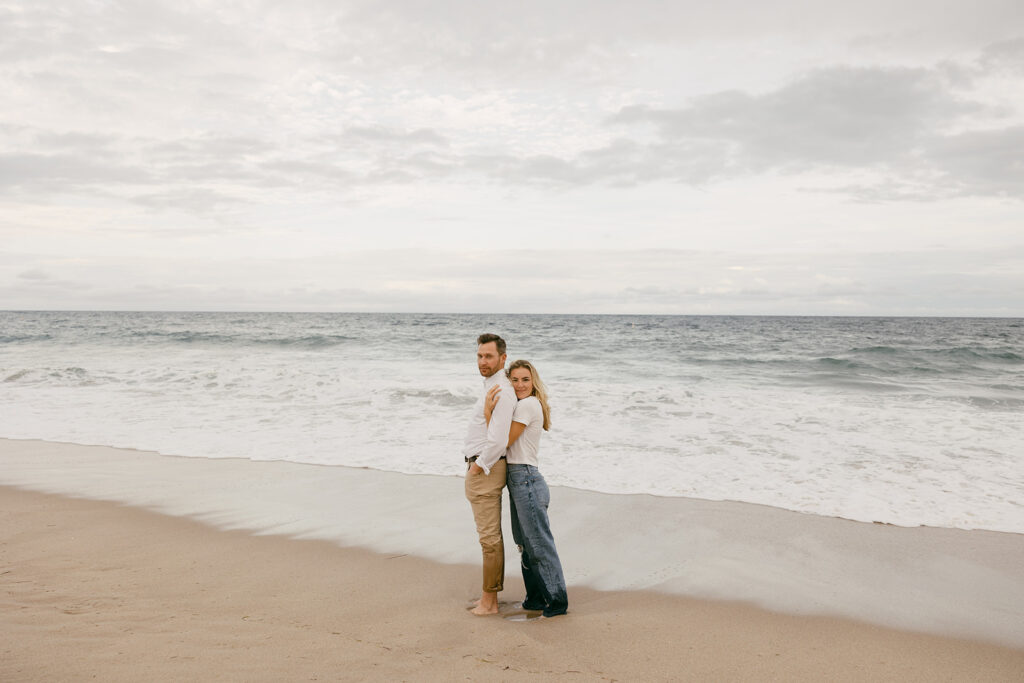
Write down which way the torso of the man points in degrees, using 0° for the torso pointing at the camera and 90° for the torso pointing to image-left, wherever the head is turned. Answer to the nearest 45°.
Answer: approximately 90°

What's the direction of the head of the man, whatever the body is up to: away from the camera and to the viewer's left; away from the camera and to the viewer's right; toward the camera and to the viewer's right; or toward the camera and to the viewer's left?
toward the camera and to the viewer's left
